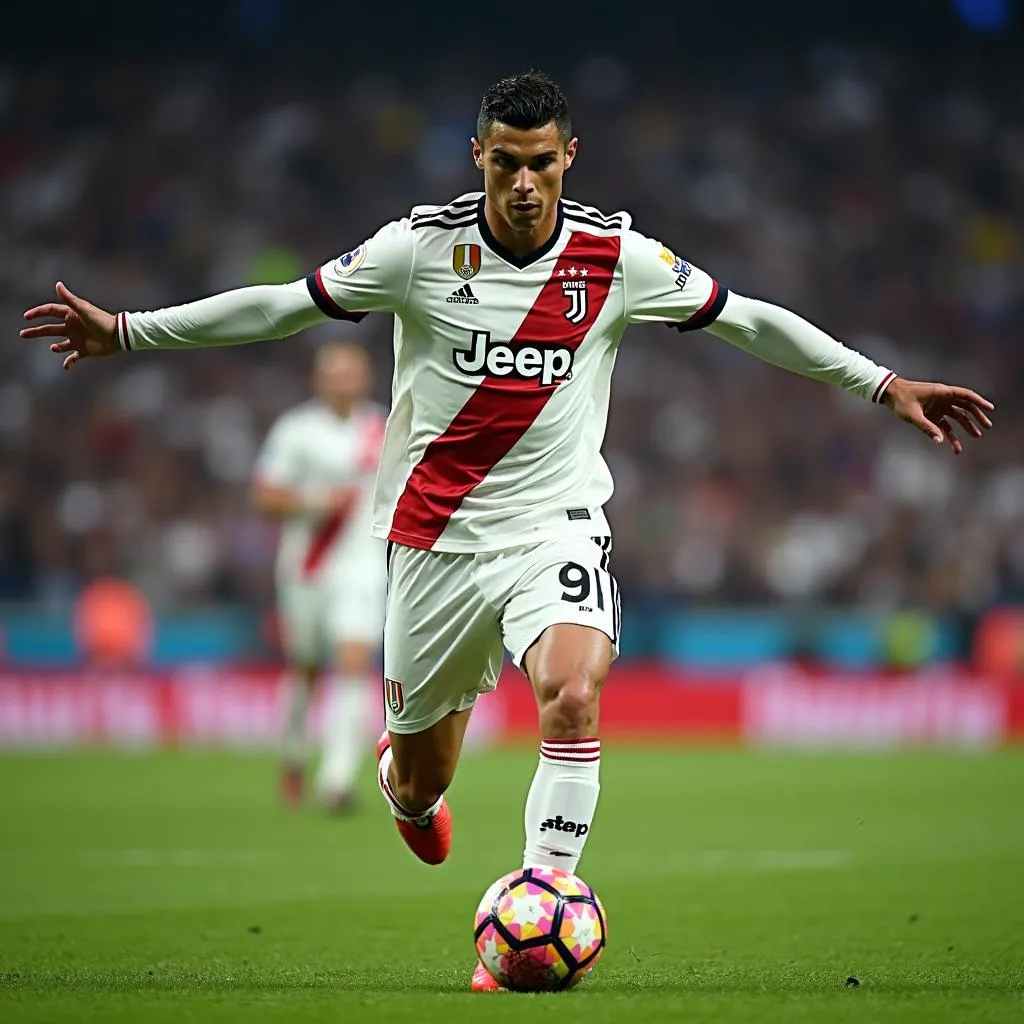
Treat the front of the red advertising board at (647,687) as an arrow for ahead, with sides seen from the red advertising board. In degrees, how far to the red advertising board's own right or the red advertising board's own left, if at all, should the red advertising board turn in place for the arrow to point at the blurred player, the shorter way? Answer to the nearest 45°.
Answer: approximately 45° to the red advertising board's own right

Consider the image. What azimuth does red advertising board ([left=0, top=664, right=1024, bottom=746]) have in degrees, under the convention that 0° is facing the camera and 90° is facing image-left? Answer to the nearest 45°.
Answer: approximately 0°

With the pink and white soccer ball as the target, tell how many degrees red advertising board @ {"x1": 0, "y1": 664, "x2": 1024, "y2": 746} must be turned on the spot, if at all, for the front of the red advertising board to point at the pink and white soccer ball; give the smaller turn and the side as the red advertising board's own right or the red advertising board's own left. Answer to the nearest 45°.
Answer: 0° — it already faces it
